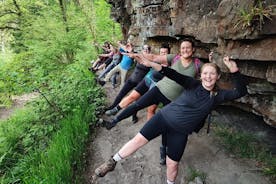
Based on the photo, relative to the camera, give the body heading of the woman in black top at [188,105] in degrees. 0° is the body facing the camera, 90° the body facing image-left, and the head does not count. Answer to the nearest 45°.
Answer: approximately 0°
